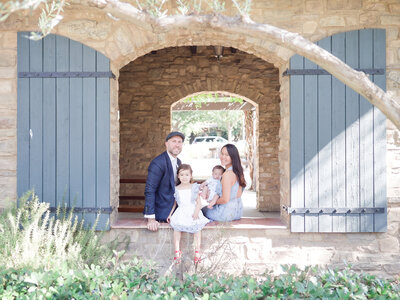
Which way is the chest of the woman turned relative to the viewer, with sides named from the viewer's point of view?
facing to the left of the viewer

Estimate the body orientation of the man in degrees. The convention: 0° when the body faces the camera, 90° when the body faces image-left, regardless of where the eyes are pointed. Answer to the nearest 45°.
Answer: approximately 315°

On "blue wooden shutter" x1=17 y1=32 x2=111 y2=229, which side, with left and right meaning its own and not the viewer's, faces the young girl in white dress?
left

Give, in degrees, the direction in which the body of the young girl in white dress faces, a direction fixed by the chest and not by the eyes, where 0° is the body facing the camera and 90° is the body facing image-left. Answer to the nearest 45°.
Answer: approximately 0°

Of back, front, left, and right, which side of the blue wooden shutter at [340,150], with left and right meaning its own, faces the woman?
right
